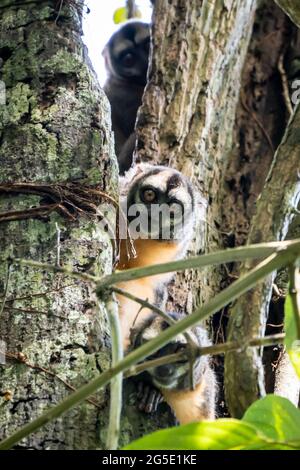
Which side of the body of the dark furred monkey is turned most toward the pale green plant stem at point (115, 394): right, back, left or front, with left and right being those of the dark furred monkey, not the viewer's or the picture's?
front

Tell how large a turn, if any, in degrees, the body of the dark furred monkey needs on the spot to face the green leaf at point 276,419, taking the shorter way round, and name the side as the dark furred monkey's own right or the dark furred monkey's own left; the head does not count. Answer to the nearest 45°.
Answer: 0° — it already faces it

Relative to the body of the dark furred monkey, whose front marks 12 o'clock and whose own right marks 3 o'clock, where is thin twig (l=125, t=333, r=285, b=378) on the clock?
The thin twig is roughly at 12 o'clock from the dark furred monkey.

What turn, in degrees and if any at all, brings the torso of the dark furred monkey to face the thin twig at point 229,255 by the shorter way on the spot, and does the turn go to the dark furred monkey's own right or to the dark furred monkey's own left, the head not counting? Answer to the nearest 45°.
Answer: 0° — it already faces it

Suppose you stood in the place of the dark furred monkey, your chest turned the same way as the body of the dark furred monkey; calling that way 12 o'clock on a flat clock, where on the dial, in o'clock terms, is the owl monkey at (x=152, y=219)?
The owl monkey is roughly at 12 o'clock from the dark furred monkey.

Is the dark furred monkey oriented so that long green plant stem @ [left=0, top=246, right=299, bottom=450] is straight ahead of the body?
yes

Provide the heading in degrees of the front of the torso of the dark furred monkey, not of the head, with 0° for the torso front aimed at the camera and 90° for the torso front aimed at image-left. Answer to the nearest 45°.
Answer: approximately 0°
